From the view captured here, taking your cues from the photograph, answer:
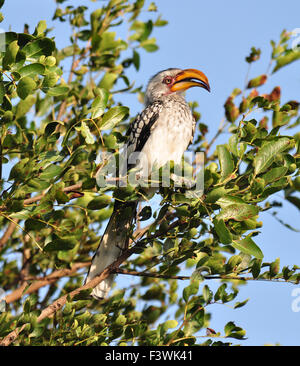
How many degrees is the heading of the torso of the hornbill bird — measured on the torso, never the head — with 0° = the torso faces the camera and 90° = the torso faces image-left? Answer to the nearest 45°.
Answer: approximately 315°
